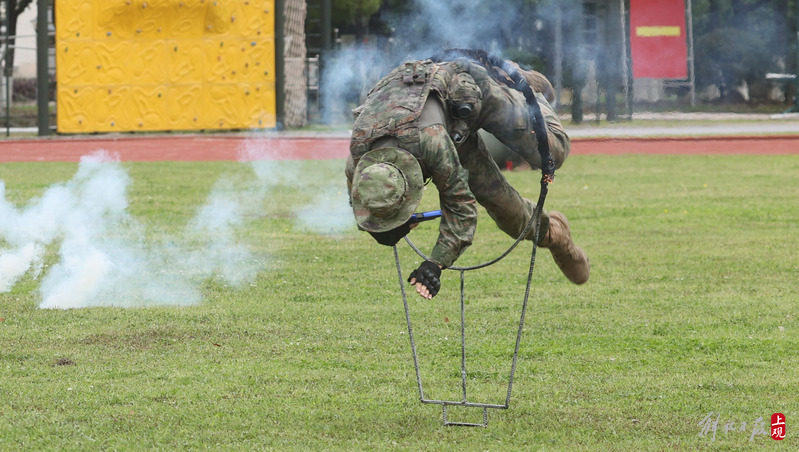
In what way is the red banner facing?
toward the camera

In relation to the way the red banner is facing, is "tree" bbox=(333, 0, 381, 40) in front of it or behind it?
behind

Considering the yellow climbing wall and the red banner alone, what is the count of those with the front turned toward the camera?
2

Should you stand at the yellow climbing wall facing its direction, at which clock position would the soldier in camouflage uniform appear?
The soldier in camouflage uniform is roughly at 12 o'clock from the yellow climbing wall.

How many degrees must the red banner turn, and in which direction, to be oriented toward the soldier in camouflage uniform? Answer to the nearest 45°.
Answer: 0° — it already faces them

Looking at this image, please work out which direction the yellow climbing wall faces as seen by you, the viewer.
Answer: facing the viewer
